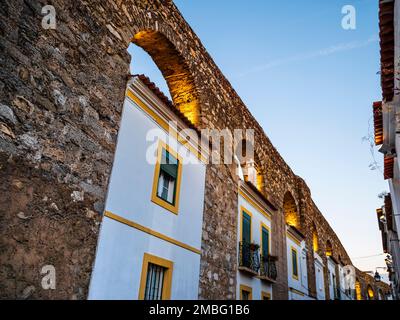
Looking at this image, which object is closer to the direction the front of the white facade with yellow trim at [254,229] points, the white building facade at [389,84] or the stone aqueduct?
the white building facade

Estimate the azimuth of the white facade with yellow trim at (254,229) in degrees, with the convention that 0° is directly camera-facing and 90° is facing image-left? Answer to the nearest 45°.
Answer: approximately 315°

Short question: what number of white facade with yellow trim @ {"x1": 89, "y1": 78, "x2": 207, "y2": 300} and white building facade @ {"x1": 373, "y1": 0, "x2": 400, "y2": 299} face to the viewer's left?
1

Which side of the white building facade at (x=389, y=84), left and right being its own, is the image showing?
left

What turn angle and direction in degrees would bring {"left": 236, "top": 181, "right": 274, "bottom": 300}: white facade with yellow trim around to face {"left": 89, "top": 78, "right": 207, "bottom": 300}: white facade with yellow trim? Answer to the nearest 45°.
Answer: approximately 45° to its right

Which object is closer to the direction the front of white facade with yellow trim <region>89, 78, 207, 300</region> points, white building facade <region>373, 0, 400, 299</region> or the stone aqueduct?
the white building facade

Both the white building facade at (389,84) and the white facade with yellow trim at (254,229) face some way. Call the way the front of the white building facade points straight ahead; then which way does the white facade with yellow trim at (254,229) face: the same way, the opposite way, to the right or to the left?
the opposite way

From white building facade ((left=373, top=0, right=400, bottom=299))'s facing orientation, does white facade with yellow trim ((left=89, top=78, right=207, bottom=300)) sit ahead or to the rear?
ahead

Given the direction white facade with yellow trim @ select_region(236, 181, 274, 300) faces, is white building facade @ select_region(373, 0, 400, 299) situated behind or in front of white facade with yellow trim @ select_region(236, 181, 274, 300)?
in front

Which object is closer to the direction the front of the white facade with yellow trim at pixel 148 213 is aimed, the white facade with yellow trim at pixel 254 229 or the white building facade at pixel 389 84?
the white building facade

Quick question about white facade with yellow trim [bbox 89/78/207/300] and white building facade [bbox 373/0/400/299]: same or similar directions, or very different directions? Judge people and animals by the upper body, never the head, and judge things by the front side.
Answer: very different directions

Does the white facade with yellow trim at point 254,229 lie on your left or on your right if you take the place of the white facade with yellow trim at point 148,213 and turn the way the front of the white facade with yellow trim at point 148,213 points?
on your left

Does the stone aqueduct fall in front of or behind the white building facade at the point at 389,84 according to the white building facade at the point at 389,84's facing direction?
in front
